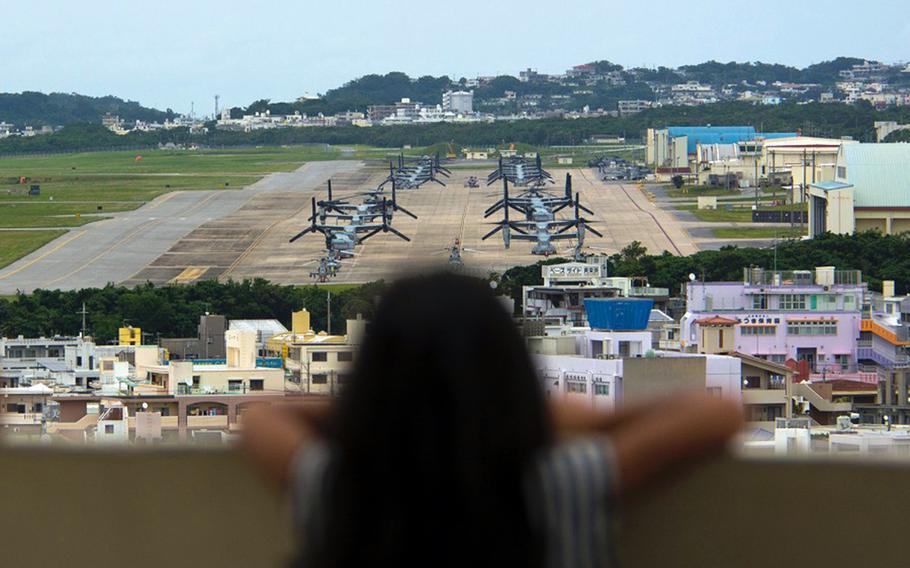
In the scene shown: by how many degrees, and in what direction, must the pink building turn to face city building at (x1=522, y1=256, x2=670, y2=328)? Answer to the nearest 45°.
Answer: approximately 135° to its right

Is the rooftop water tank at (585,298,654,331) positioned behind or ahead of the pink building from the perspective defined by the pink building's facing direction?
ahead

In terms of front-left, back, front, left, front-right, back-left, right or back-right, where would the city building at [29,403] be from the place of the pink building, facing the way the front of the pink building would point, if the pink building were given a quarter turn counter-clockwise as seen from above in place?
back-right

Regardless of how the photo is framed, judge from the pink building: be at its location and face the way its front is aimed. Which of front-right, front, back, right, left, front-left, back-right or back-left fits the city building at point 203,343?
right

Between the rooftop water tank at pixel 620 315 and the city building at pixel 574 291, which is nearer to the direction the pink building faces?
the rooftop water tank

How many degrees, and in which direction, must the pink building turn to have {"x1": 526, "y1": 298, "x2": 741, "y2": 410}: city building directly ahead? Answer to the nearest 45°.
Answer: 0° — it already faces it

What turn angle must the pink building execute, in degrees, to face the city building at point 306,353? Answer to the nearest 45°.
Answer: approximately 45° to its right

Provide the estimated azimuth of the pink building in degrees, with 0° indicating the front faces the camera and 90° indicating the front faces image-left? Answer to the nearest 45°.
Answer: approximately 0°

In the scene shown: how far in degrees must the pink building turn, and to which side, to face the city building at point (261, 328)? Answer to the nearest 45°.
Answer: approximately 90° to its right

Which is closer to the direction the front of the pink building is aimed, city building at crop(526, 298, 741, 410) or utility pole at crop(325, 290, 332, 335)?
the city building
